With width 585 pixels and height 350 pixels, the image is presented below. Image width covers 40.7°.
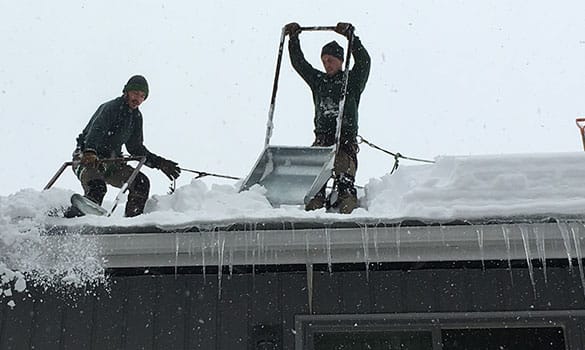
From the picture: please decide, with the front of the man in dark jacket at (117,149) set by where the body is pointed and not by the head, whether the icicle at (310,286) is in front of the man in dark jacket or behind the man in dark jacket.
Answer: in front

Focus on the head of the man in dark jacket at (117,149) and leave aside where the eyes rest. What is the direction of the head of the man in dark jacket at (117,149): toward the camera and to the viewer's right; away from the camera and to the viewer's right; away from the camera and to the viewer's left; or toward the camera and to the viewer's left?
toward the camera and to the viewer's right

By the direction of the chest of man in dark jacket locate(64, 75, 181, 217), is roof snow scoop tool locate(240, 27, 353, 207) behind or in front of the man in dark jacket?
in front

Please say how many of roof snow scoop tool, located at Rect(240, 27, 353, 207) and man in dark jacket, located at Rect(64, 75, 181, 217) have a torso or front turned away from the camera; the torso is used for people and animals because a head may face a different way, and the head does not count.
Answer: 0

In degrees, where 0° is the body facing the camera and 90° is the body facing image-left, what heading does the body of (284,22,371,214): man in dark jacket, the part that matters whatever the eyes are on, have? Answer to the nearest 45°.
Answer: approximately 45°

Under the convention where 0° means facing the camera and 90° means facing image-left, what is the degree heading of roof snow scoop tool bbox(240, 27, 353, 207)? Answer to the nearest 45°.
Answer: approximately 45°
